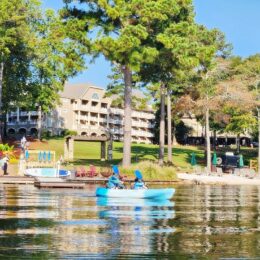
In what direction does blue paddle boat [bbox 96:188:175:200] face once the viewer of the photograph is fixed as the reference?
facing to the right of the viewer
